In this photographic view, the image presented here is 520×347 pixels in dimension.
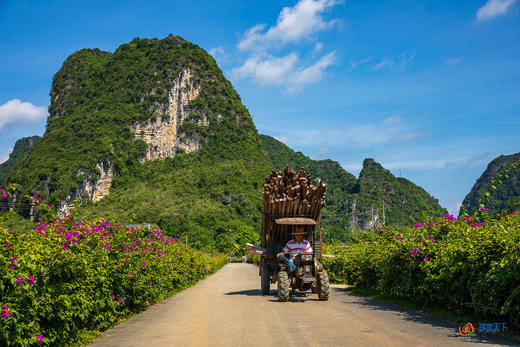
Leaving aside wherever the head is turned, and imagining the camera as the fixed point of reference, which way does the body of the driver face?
toward the camera

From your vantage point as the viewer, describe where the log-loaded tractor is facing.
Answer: facing the viewer

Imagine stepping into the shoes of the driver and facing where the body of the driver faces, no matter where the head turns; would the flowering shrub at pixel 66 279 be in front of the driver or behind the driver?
in front
